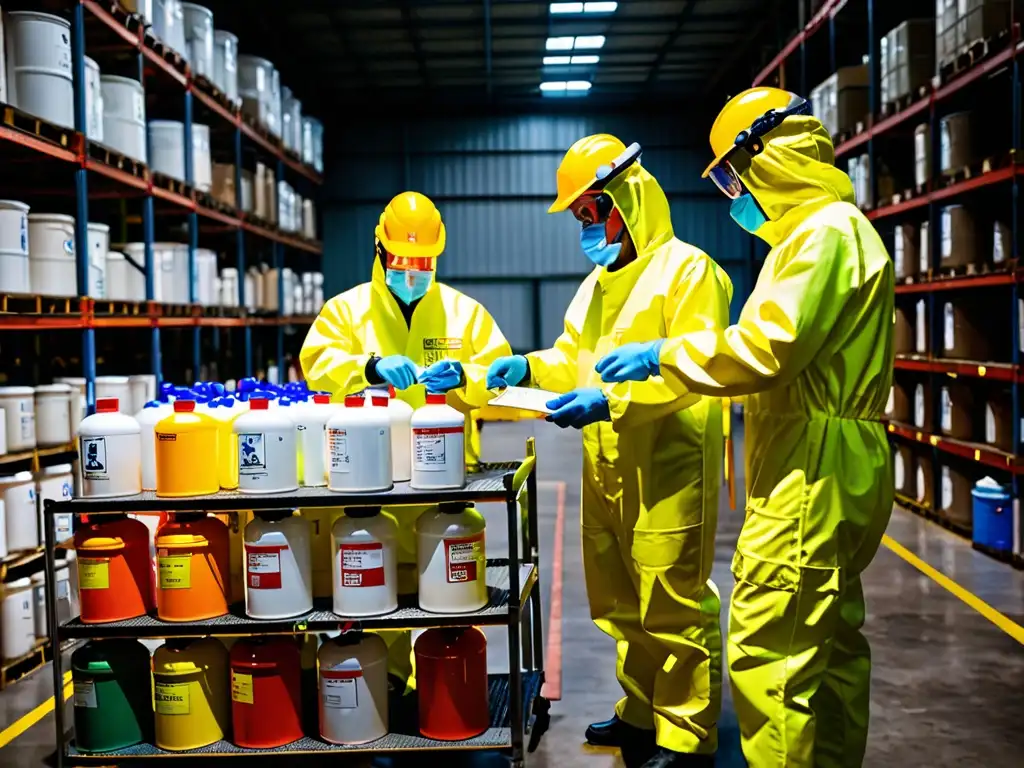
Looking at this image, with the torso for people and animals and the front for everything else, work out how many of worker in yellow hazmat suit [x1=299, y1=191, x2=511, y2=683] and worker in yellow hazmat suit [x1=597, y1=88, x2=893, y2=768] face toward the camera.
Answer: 1

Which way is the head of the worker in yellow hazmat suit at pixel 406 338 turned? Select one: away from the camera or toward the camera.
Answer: toward the camera

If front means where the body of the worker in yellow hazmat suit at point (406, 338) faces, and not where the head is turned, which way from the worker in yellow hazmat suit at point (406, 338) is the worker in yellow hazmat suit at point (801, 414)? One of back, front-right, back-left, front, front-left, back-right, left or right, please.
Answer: front-left

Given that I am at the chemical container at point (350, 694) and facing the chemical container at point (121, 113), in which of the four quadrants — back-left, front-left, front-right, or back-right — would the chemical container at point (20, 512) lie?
front-left

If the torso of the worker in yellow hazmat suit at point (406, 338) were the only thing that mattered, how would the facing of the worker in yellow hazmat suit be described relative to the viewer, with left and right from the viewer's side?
facing the viewer

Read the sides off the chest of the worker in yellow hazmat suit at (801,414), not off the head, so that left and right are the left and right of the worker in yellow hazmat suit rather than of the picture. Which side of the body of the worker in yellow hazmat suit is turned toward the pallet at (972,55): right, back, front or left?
right

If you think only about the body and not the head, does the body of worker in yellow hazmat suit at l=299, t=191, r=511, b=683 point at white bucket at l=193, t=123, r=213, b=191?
no

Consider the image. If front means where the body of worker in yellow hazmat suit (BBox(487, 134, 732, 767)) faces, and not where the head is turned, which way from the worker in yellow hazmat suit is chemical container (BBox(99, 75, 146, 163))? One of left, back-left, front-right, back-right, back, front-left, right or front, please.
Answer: right

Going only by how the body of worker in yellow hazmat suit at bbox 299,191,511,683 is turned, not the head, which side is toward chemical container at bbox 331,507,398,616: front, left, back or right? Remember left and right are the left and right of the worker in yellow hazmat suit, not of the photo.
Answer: front

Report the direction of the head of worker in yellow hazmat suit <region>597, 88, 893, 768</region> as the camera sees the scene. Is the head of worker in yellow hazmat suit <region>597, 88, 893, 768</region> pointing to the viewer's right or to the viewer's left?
to the viewer's left

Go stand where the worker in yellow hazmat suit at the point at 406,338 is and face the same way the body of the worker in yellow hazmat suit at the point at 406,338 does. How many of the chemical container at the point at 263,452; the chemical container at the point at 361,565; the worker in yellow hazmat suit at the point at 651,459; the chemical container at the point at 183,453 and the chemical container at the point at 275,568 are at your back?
0

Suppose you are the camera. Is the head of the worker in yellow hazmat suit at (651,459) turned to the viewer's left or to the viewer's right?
to the viewer's left

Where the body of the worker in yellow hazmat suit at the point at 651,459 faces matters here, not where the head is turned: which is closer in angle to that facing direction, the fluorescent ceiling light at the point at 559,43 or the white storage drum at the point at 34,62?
the white storage drum

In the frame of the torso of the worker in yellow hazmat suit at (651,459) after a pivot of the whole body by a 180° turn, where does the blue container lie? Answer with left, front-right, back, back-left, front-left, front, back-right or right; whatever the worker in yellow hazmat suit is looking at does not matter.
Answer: front

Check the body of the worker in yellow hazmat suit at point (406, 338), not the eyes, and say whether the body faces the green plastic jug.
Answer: no

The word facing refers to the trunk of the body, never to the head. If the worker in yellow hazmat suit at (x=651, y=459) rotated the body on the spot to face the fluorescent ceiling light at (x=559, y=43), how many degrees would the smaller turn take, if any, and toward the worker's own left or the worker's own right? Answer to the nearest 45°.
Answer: approximately 135° to the worker's own right

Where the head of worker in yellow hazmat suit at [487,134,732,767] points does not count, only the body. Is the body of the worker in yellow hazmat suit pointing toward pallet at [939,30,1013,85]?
no

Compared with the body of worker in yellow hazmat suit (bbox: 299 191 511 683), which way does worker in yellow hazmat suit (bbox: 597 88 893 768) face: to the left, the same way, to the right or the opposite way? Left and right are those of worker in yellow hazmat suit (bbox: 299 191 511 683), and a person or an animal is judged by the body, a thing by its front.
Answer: to the right

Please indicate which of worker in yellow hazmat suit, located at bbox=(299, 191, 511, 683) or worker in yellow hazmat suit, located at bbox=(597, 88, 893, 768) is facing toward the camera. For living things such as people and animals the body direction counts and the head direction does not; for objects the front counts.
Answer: worker in yellow hazmat suit, located at bbox=(299, 191, 511, 683)

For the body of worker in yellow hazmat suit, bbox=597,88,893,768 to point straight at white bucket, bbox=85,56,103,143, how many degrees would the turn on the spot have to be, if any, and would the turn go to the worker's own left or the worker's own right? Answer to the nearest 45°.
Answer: approximately 45° to the worker's own right

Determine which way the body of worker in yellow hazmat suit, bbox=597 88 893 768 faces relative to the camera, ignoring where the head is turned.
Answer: to the viewer's left
